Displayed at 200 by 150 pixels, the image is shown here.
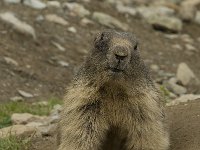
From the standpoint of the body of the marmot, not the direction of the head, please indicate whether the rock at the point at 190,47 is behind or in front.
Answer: behind

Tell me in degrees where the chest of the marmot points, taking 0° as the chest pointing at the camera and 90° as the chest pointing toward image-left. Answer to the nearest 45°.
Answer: approximately 0°

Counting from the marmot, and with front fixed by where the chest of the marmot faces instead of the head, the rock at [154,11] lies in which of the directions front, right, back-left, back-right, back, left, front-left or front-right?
back

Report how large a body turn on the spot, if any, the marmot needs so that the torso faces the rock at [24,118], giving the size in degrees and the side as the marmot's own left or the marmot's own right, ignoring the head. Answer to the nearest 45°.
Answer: approximately 135° to the marmot's own right

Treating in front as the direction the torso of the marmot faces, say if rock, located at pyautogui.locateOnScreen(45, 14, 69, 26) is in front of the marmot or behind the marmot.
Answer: behind

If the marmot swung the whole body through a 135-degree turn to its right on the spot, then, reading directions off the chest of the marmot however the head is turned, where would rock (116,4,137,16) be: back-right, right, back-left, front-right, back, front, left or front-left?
front-right

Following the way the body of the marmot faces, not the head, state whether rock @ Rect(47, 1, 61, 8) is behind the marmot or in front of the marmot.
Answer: behind

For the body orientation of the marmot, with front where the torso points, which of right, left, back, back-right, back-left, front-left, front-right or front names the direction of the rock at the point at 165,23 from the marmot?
back

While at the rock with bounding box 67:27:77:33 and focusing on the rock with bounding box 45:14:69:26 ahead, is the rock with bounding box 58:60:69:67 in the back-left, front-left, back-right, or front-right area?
back-left
